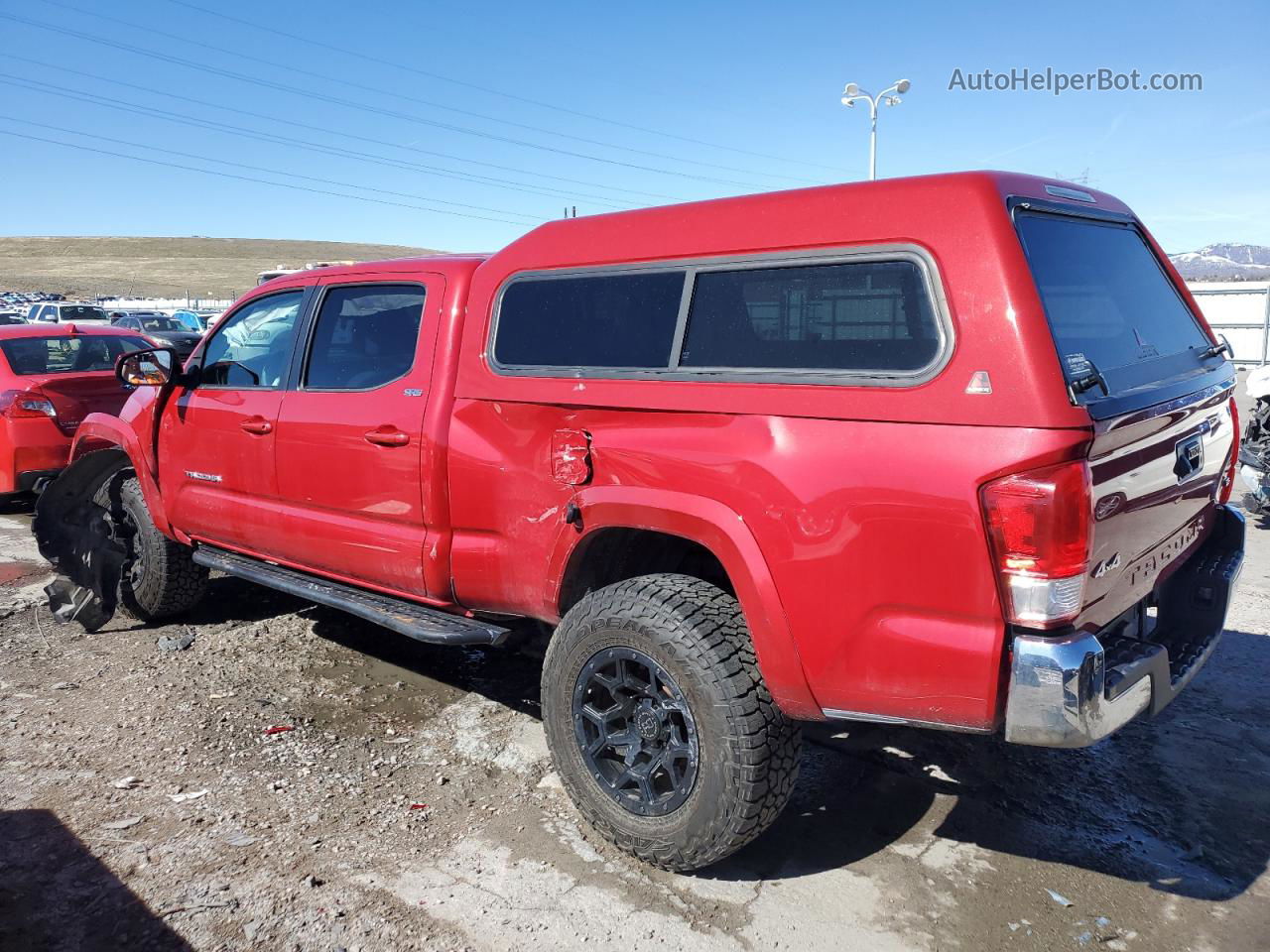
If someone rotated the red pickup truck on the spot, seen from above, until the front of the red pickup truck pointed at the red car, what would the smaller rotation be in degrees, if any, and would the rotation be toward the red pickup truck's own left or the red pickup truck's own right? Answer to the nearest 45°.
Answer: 0° — it already faces it

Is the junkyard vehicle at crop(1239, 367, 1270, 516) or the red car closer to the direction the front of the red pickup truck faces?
the red car

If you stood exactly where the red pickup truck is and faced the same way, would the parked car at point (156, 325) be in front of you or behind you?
in front

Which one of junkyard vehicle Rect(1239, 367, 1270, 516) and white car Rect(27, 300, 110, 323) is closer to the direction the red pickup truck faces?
the white car

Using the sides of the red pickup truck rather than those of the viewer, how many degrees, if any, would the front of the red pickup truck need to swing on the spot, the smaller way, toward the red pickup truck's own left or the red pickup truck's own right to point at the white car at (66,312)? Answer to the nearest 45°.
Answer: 0° — it already faces it

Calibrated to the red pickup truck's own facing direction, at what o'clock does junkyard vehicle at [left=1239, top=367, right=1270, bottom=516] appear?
The junkyard vehicle is roughly at 3 o'clock from the red pickup truck.

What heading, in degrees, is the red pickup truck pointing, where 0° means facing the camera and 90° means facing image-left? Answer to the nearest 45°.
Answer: approximately 135°

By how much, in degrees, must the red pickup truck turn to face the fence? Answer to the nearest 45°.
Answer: approximately 90° to its right

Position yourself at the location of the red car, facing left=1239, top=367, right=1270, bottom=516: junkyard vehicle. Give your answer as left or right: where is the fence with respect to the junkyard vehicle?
left
